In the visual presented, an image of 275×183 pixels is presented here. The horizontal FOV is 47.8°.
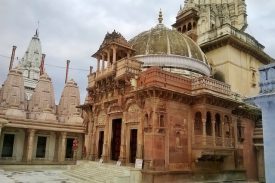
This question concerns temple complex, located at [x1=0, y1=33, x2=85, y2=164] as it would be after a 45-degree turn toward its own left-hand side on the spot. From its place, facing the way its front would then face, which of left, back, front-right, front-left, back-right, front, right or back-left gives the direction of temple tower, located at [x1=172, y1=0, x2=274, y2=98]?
front

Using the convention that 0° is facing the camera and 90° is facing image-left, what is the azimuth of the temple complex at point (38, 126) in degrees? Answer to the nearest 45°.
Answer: approximately 0°
